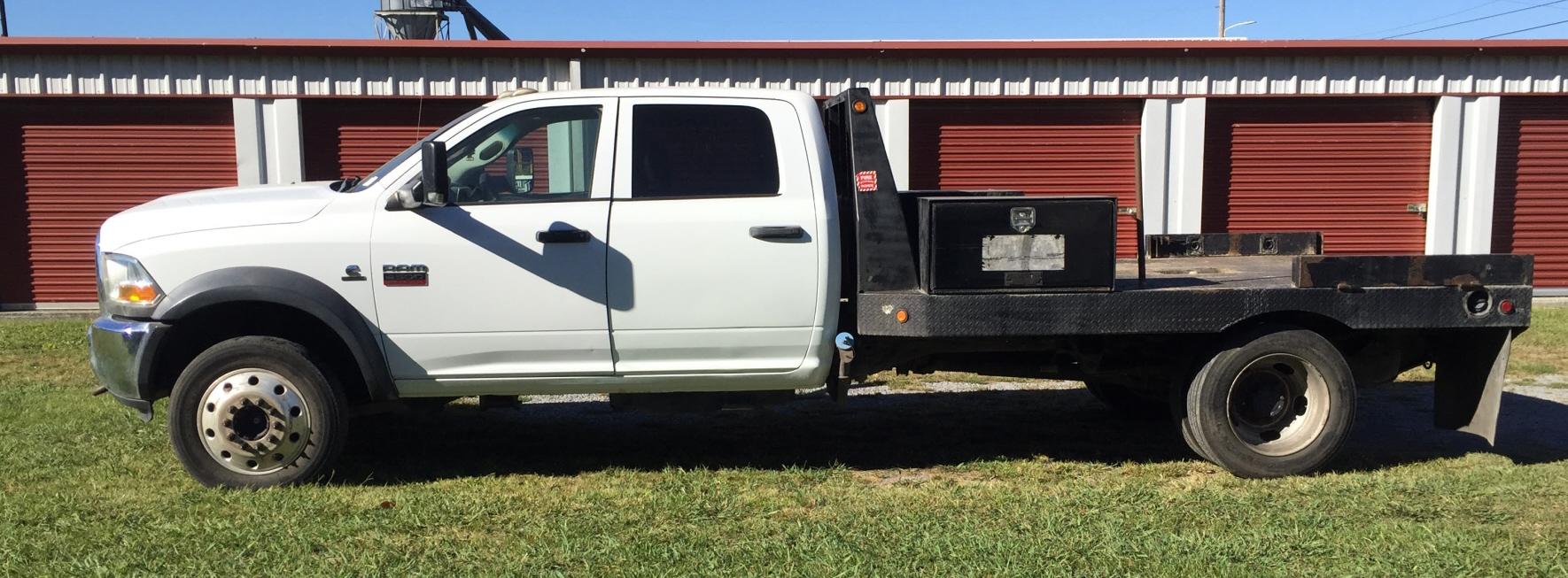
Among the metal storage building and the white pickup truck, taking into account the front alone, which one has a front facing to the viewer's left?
the white pickup truck

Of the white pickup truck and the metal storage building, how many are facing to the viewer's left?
1

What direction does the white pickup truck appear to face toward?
to the viewer's left

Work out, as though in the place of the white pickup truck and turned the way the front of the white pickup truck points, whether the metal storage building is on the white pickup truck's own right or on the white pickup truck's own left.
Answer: on the white pickup truck's own right

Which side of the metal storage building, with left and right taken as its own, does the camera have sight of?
front

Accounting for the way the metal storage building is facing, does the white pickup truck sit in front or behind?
in front

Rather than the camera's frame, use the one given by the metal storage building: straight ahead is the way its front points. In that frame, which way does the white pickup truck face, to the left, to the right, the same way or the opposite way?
to the right
